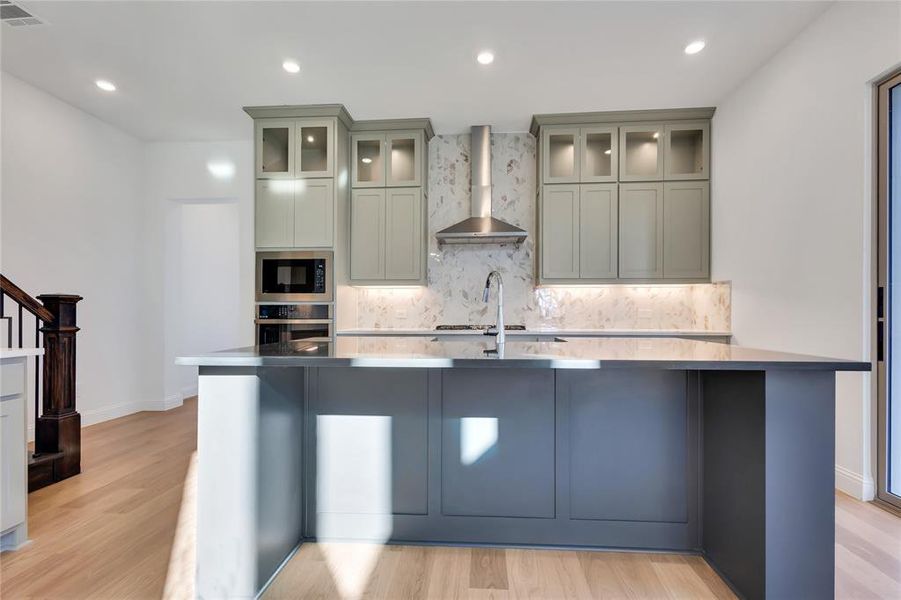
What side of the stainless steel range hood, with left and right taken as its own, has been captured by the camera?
front

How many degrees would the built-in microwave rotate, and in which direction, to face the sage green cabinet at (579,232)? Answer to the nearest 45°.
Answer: approximately 90° to its left

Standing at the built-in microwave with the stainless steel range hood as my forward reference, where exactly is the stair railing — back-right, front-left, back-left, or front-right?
back-right

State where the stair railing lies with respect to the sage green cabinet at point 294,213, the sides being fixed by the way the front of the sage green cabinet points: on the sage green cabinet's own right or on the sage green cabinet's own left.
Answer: on the sage green cabinet's own right

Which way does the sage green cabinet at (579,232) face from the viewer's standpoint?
toward the camera

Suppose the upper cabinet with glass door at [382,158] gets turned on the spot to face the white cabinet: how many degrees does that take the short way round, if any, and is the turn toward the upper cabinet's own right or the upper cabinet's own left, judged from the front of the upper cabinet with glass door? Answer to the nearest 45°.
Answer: approximately 45° to the upper cabinet's own right

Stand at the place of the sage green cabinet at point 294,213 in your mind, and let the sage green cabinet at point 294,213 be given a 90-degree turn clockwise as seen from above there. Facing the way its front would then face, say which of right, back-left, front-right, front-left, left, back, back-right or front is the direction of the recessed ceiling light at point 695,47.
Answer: back-left

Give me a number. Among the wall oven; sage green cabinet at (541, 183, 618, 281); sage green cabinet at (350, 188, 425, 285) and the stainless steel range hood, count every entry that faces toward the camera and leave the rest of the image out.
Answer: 4

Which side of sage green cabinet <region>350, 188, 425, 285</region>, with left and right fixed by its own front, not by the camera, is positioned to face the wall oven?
right

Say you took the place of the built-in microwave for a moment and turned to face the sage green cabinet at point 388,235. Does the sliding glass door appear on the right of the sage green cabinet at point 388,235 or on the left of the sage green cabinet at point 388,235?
right

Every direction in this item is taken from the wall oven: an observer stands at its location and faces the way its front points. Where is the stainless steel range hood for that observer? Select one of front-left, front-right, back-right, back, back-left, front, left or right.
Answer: left

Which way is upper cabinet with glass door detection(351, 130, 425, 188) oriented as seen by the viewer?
toward the camera

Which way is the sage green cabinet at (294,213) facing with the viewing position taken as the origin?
facing the viewer

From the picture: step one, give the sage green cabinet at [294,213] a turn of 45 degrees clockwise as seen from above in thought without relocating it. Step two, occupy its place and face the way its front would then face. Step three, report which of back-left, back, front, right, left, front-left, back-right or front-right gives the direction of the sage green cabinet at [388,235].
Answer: back-left

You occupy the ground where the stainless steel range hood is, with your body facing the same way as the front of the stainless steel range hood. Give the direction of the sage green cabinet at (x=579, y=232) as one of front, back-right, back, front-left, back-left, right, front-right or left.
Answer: left
